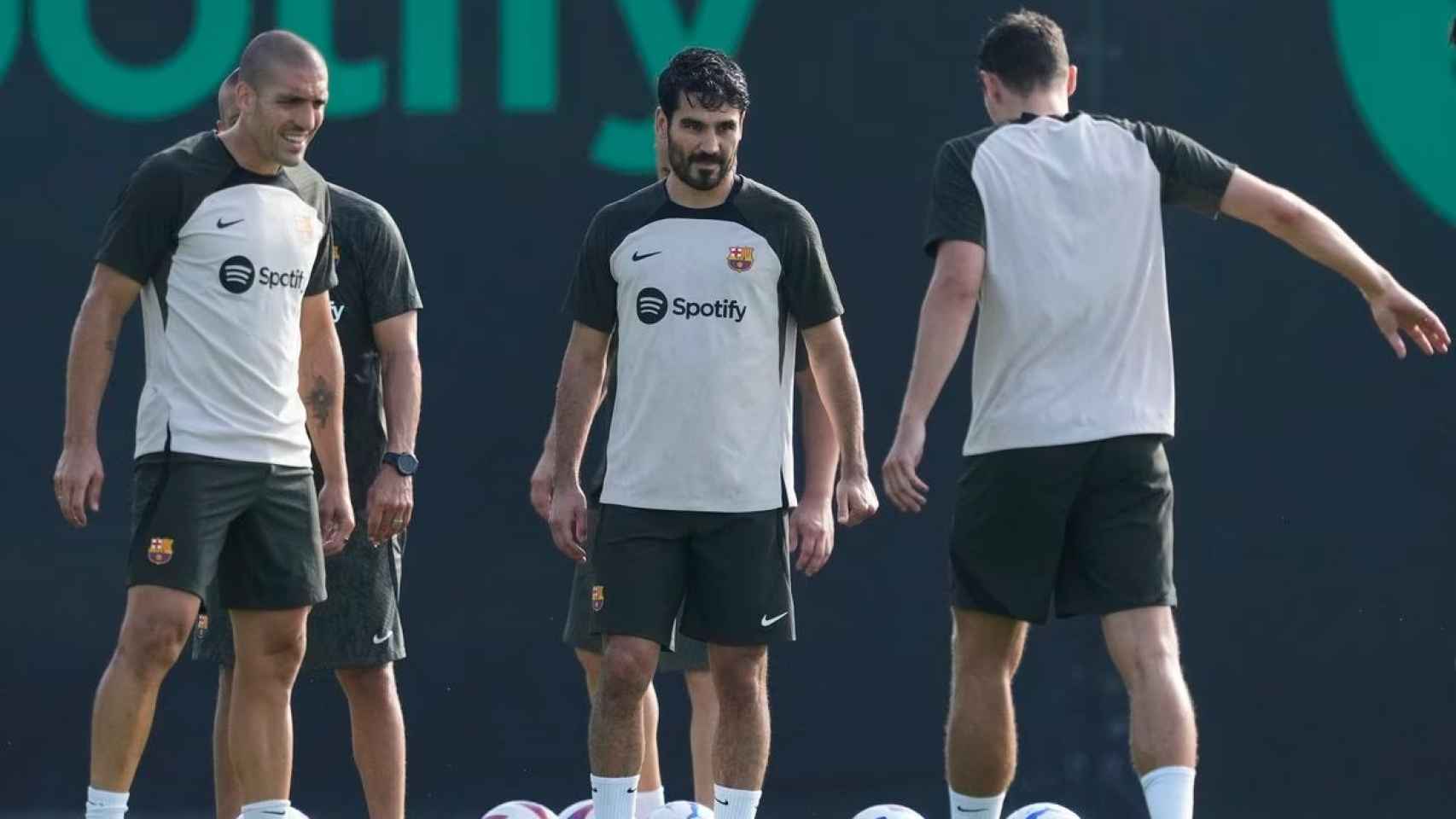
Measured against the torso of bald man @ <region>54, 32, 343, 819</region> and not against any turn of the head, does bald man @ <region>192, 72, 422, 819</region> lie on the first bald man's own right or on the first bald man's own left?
on the first bald man's own left

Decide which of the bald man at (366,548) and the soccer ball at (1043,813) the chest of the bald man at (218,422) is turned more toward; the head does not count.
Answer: the soccer ball

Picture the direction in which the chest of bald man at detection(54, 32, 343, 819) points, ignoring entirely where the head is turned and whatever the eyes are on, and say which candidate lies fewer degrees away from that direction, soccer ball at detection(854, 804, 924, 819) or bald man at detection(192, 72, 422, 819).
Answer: the soccer ball

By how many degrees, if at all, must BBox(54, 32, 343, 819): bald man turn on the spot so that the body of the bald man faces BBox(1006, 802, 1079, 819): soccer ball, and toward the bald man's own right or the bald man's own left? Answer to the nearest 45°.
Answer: approximately 45° to the bald man's own left

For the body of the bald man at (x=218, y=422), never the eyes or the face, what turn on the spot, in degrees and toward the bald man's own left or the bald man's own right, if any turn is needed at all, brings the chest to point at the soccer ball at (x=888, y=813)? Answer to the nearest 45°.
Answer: approximately 45° to the bald man's own left

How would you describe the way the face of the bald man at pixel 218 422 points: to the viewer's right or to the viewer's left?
to the viewer's right

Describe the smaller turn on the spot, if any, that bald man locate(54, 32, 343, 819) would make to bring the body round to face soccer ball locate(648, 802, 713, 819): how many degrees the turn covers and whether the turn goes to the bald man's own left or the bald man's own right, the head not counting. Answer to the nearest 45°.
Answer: approximately 45° to the bald man's own left

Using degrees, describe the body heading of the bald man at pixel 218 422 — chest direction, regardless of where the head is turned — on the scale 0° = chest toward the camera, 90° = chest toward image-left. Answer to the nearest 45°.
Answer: approximately 315°
